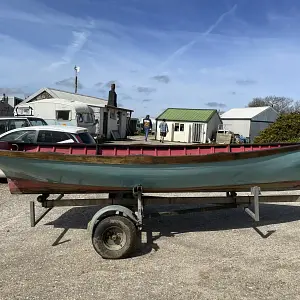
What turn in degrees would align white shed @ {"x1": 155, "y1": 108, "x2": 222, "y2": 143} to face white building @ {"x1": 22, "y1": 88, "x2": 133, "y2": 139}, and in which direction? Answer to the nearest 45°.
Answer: approximately 45° to its right

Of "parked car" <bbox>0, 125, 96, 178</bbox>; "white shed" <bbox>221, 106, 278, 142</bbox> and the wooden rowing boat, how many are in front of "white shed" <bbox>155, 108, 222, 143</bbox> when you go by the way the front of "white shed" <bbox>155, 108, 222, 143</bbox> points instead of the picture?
2

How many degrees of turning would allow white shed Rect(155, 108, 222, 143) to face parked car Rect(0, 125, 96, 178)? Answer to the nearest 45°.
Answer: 0° — it already faces it

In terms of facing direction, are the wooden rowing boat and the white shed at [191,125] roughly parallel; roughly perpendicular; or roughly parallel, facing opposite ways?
roughly perpendicular

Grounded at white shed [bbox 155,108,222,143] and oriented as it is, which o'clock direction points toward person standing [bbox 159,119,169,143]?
The person standing is roughly at 2 o'clock from the white shed.

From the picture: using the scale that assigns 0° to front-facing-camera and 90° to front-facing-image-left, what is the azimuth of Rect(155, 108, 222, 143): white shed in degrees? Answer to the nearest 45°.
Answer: approximately 0°

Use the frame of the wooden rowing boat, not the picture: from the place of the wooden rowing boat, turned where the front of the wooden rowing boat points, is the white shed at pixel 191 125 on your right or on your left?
on your left

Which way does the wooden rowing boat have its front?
to the viewer's right

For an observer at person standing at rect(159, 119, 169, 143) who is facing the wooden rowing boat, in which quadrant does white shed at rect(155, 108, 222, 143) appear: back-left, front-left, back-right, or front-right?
back-left

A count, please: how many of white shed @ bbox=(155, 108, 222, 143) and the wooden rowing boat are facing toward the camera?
1

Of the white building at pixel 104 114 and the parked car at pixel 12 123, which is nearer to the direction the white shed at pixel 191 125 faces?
the parked car
